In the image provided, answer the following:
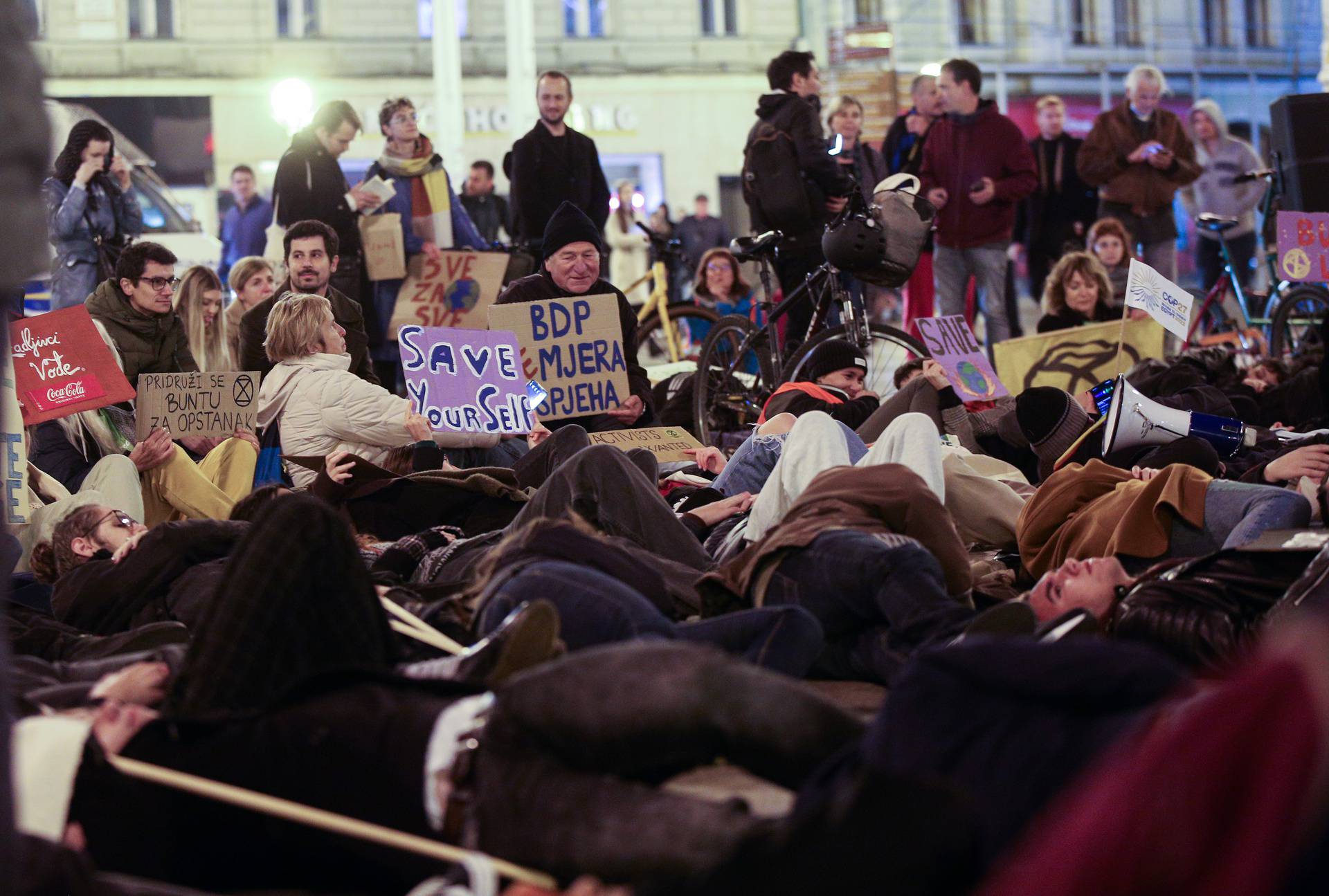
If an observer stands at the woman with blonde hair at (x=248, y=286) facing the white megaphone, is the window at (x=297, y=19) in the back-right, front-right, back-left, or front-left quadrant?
back-left

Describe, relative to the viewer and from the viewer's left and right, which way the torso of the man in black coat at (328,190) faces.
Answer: facing to the right of the viewer

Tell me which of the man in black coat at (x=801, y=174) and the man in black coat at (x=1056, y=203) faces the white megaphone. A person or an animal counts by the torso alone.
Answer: the man in black coat at (x=1056, y=203)

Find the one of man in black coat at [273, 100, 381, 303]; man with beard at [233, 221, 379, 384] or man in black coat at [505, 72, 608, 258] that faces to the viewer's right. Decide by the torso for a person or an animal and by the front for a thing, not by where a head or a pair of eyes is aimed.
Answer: man in black coat at [273, 100, 381, 303]

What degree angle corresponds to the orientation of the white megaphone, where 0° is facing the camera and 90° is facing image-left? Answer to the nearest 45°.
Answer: approximately 90°

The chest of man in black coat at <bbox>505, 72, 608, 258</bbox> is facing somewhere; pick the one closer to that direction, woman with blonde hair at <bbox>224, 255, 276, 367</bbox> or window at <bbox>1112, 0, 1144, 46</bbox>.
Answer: the woman with blonde hair
